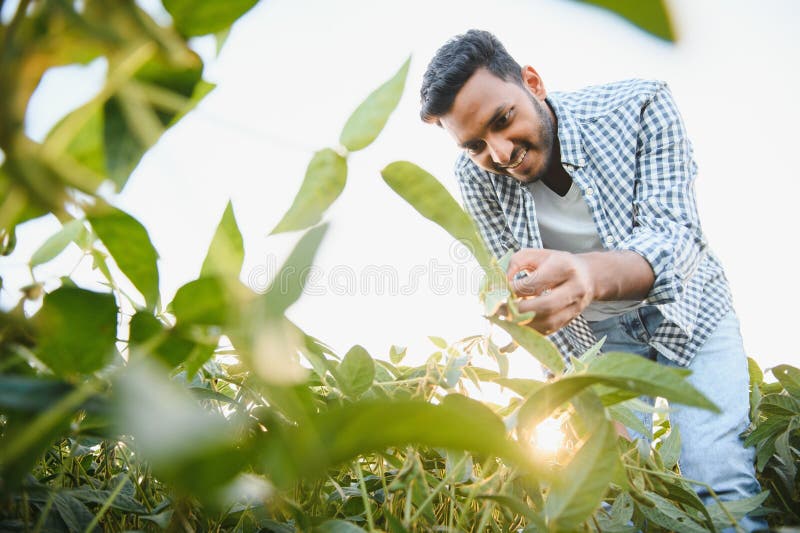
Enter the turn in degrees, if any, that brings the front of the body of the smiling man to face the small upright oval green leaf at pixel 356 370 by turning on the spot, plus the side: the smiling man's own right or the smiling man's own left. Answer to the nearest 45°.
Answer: approximately 45° to the smiling man's own right

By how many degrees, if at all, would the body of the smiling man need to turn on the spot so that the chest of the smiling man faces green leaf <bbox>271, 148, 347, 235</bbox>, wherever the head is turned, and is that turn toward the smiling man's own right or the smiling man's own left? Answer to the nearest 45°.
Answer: approximately 45° to the smiling man's own left

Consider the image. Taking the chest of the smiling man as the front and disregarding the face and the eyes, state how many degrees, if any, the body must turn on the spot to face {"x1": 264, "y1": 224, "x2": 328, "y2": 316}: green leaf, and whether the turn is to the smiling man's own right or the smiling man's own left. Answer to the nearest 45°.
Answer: approximately 45° to the smiling man's own left

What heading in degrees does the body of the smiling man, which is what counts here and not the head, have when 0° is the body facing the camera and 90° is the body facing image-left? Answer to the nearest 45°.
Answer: approximately 45°

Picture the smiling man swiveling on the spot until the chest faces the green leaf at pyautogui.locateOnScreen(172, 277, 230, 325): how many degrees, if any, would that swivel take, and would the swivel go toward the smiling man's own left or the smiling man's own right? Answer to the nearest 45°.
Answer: approximately 45° to the smiling man's own left
